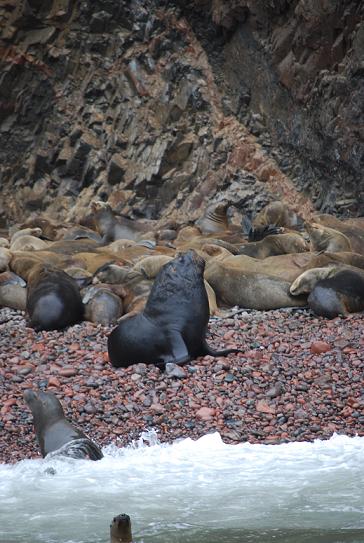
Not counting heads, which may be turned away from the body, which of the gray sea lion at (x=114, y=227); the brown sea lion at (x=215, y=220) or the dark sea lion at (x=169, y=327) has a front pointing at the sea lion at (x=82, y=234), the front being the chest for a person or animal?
the gray sea lion at (x=114, y=227)

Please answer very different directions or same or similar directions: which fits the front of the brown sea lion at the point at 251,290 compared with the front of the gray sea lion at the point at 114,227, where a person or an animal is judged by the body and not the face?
same or similar directions

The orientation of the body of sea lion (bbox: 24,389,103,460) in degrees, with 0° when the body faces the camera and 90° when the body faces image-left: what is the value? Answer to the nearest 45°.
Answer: approximately 90°

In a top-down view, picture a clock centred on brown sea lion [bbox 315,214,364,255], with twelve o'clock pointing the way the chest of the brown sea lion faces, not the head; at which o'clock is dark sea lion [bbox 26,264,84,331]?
The dark sea lion is roughly at 10 o'clock from the brown sea lion.

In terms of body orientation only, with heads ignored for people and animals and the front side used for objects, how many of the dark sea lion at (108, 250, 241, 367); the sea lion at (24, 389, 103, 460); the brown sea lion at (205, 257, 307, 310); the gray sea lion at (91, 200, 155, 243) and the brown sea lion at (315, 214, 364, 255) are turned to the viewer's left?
4

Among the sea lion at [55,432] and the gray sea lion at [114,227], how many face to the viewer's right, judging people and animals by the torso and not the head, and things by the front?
0

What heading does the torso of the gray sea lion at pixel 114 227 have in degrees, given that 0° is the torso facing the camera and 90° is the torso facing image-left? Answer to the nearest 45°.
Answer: approximately 90°

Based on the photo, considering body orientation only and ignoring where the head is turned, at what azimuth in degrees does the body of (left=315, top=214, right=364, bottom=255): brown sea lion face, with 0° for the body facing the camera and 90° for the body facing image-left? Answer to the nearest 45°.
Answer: approximately 90°

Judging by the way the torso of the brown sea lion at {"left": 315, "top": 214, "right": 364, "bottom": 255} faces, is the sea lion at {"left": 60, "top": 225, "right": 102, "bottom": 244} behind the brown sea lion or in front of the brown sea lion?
in front
